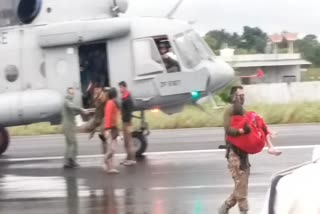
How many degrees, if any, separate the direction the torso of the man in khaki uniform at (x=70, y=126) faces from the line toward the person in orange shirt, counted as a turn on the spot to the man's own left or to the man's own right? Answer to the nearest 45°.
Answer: approximately 45° to the man's own right

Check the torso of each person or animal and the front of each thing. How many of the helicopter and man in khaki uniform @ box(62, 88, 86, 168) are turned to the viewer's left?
0

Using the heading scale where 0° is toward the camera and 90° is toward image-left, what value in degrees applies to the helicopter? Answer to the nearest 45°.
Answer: approximately 270°

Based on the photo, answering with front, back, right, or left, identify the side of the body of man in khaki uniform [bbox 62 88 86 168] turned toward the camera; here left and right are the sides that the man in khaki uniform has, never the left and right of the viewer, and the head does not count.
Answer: right
